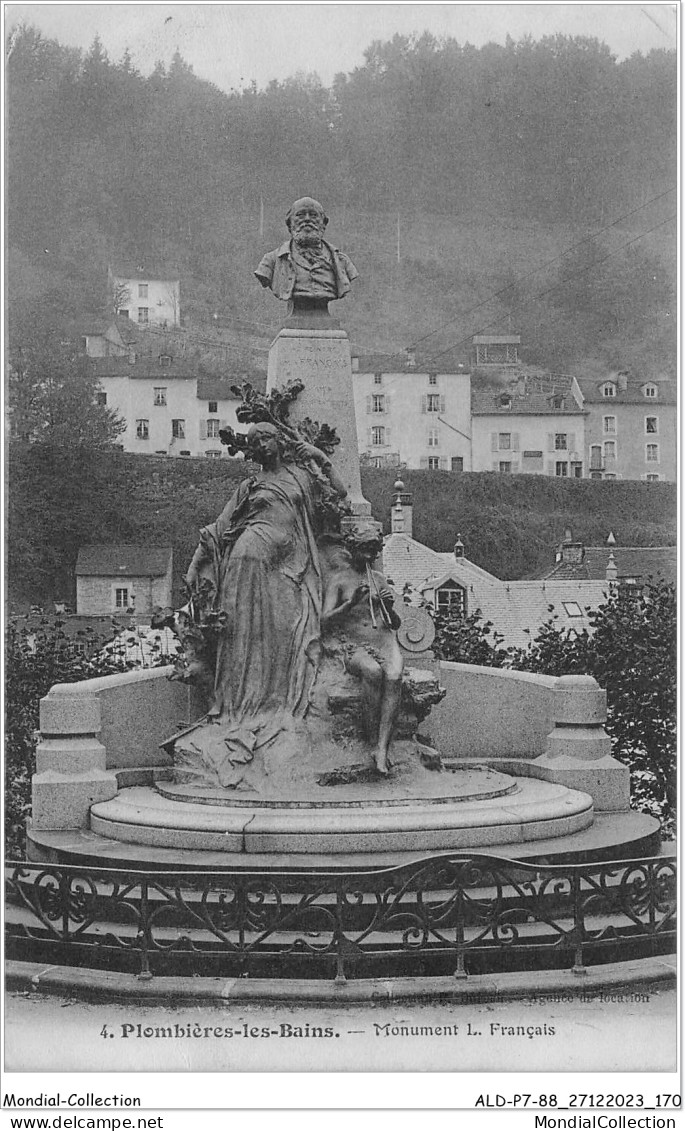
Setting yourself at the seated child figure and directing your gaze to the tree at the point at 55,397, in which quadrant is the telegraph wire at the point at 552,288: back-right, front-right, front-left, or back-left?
front-right

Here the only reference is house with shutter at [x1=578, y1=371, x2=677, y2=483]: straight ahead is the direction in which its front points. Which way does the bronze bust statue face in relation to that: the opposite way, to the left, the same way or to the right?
the same way

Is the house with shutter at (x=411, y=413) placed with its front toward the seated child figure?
yes

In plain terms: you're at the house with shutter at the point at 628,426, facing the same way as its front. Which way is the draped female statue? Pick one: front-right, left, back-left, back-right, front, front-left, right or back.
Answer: front

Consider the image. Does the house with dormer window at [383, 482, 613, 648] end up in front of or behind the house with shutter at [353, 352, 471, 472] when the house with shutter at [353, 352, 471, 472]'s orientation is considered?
in front

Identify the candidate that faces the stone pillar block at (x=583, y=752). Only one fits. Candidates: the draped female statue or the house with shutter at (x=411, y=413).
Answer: the house with shutter

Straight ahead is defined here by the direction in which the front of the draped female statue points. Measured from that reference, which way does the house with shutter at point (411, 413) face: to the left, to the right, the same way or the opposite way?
the same way

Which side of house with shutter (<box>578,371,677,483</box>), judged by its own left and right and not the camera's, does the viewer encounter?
front

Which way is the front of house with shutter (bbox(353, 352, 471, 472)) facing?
toward the camera

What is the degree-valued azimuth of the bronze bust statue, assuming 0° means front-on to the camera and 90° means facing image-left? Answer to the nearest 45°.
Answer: approximately 0°

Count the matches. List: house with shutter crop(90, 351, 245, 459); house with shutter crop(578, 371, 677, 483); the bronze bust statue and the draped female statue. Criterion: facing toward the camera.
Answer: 4

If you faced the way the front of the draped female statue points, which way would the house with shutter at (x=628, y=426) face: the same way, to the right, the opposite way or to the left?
the same way

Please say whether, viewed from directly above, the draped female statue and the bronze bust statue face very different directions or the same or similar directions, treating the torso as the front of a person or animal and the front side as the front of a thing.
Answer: same or similar directions

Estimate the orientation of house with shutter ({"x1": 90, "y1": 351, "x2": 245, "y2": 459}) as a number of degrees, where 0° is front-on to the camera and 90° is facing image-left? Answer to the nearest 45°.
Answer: approximately 0°

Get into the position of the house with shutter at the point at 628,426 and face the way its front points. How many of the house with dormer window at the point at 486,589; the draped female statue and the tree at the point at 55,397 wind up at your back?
0

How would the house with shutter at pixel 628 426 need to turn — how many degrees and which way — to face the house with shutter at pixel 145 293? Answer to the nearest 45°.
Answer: approximately 135° to its right

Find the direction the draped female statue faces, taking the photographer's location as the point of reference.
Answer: facing the viewer

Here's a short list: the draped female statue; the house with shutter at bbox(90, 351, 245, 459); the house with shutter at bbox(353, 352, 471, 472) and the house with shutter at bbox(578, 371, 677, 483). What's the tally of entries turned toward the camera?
4

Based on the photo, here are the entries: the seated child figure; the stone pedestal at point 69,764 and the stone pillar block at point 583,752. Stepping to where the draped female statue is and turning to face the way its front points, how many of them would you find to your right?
1
